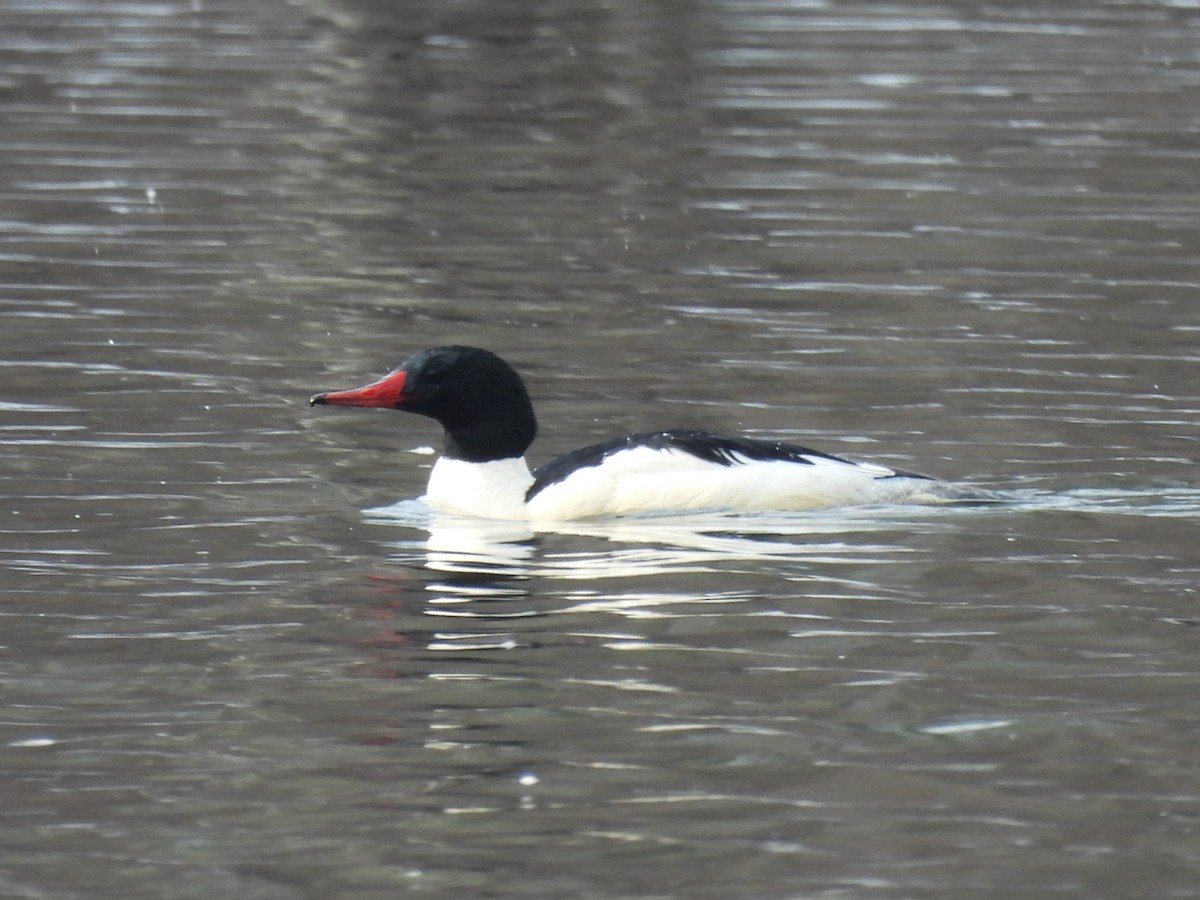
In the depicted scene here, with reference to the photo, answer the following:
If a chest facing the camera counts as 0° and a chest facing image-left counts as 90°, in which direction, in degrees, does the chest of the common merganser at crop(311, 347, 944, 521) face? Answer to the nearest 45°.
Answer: approximately 90°
